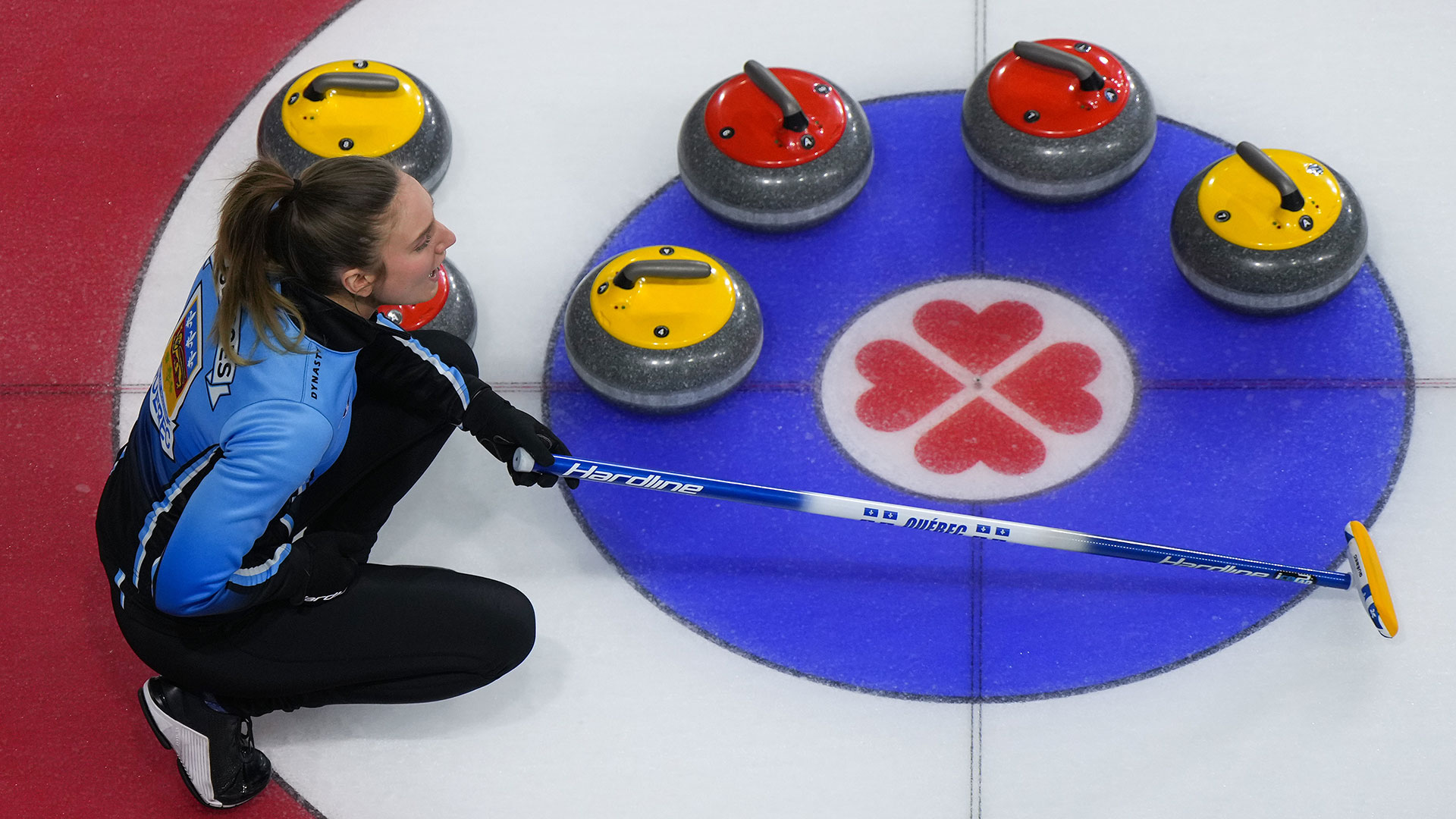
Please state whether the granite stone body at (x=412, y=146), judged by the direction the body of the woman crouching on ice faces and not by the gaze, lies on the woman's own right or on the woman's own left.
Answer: on the woman's own left

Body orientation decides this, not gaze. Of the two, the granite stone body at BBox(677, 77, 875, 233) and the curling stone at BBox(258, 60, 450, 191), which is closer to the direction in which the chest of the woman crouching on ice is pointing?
the granite stone body

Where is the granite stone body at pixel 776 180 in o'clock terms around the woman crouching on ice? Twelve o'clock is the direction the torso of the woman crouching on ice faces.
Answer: The granite stone body is roughly at 11 o'clock from the woman crouching on ice.

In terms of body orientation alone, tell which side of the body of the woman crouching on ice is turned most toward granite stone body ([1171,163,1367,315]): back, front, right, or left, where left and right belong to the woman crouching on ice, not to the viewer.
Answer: front

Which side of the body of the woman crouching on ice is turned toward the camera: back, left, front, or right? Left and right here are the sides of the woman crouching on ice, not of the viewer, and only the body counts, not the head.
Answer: right

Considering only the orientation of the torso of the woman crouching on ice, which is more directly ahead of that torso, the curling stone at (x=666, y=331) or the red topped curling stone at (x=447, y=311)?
the curling stone

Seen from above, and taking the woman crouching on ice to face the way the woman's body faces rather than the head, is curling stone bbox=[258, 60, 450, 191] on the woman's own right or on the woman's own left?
on the woman's own left

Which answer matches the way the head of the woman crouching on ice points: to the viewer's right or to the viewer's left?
to the viewer's right
